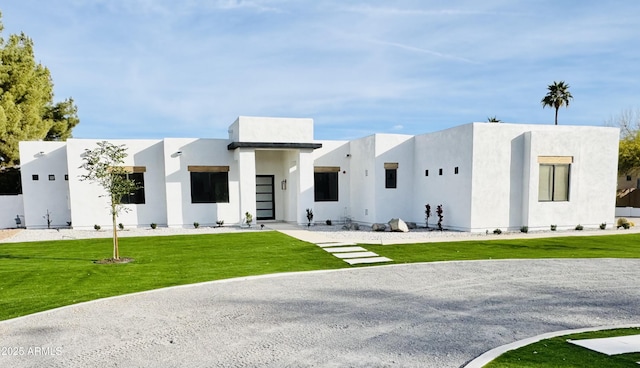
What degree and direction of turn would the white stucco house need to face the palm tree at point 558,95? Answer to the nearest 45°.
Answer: approximately 135° to its left

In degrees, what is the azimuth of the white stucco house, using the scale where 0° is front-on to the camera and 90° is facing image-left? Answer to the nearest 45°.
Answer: approximately 0°

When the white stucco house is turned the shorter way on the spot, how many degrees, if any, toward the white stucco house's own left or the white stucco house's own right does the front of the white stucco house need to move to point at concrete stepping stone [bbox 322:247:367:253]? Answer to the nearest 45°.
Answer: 0° — it already faces it

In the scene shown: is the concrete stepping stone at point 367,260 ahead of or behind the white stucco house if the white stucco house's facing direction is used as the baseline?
ahead

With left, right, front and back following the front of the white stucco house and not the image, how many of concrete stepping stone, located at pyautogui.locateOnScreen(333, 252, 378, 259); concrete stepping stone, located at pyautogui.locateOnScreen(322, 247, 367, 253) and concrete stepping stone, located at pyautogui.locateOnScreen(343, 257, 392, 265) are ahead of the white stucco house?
3

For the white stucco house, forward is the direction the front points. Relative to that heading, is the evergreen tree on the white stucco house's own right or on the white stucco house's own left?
on the white stucco house's own right

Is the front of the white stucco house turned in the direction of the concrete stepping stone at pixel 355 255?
yes
